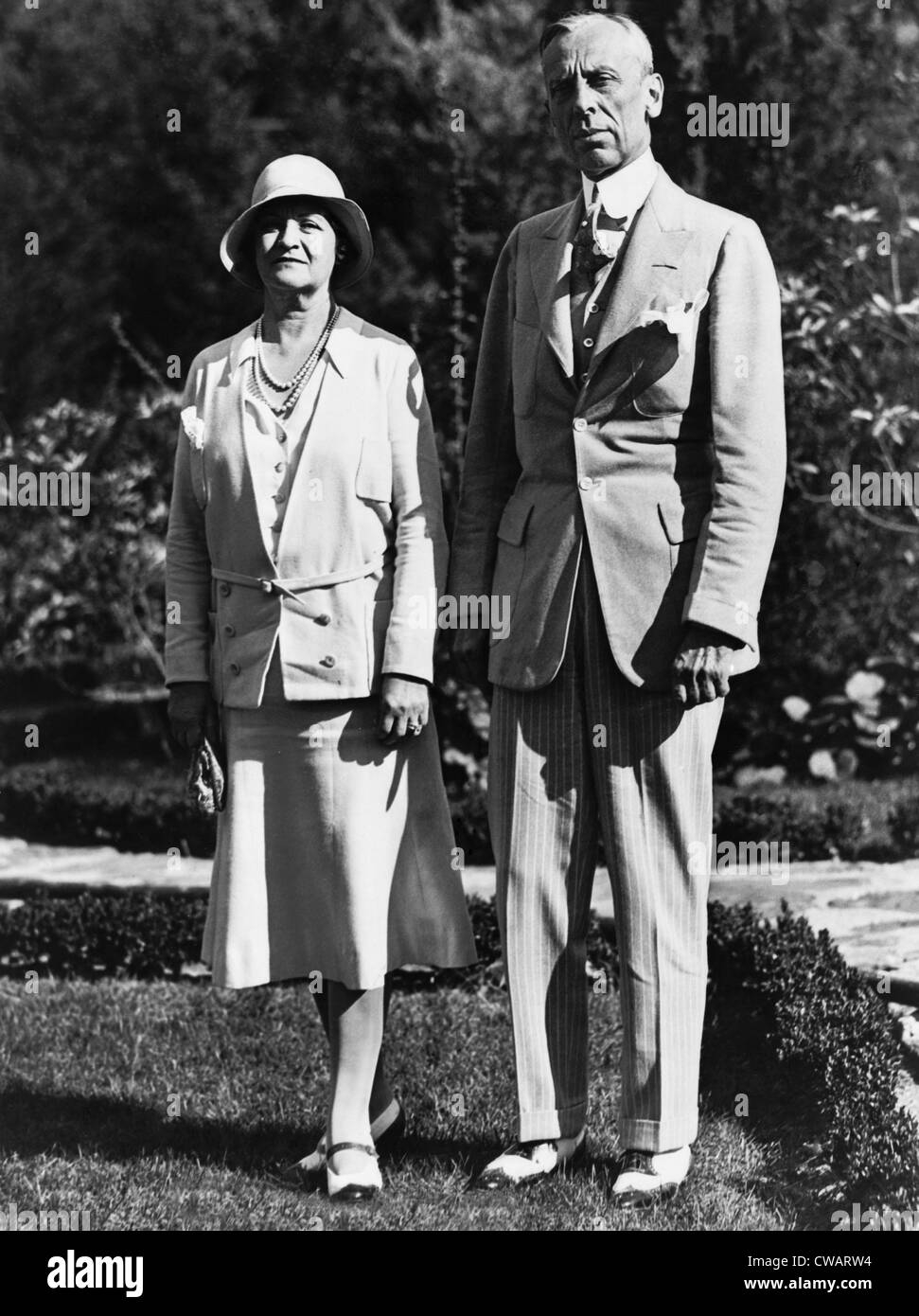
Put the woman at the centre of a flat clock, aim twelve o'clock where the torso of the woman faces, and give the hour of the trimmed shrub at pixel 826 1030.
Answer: The trimmed shrub is roughly at 8 o'clock from the woman.

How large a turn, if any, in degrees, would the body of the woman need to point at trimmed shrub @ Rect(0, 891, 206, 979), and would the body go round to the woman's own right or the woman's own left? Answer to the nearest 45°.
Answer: approximately 180°

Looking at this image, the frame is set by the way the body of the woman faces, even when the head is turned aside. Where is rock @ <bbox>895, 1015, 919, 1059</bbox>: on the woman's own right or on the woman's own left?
on the woman's own left

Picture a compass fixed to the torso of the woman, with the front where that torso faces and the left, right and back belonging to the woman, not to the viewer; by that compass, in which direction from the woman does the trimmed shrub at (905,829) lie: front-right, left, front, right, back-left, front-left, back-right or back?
back-left

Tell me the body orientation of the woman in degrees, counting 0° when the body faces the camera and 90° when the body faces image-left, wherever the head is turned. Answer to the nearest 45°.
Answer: approximately 0°

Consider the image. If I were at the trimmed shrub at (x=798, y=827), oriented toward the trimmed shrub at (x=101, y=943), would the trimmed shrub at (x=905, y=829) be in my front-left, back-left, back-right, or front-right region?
back-left

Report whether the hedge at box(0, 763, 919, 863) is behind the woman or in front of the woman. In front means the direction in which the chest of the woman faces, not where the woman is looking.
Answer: behind

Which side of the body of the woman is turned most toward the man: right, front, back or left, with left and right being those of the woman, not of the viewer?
left
